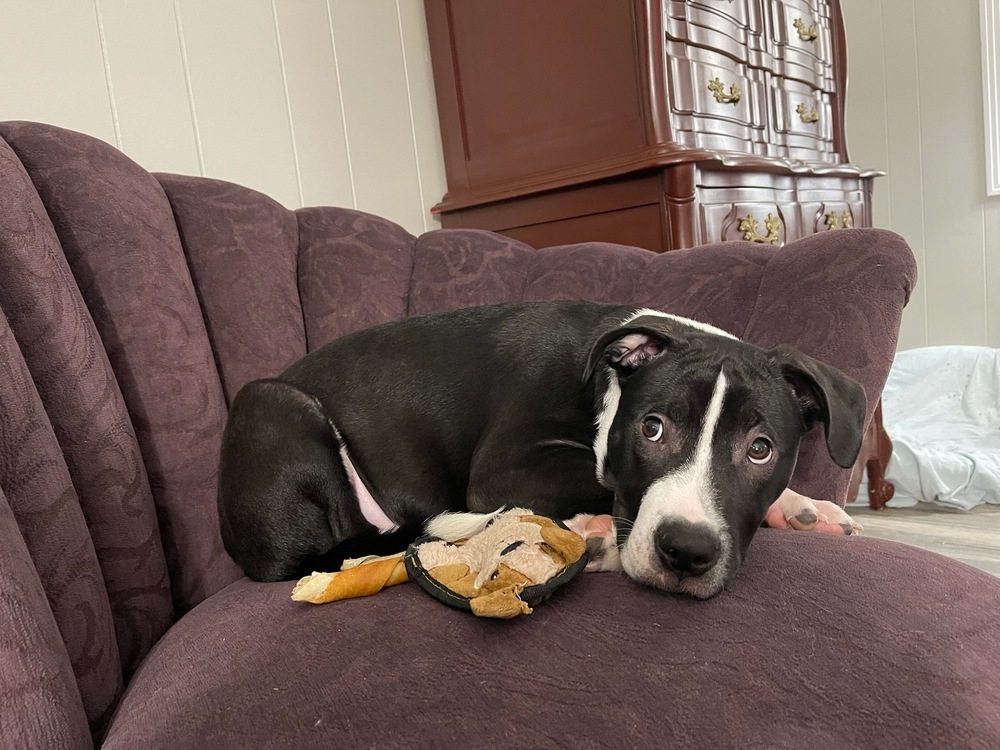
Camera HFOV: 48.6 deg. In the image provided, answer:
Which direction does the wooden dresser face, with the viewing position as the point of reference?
facing the viewer and to the right of the viewer

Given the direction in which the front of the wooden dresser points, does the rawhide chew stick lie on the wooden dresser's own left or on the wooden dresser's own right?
on the wooden dresser's own right

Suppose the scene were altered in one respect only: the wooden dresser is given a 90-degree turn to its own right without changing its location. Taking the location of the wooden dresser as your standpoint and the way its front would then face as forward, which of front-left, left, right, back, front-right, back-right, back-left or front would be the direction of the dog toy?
front-left

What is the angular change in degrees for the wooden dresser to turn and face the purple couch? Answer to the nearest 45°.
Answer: approximately 45° to its right

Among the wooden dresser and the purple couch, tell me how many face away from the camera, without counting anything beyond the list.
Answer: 0

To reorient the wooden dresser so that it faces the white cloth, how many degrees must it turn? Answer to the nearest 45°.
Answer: approximately 90° to its left
